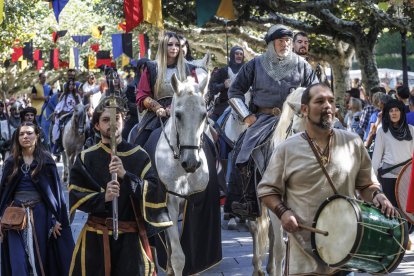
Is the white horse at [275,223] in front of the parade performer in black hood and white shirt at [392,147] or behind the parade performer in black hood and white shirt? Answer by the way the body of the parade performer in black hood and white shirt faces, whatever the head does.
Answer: in front

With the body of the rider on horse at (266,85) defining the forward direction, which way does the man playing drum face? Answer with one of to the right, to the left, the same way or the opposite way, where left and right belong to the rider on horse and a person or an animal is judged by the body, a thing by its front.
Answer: the same way

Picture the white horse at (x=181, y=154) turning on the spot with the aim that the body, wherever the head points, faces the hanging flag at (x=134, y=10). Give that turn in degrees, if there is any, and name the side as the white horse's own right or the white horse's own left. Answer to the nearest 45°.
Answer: approximately 180°

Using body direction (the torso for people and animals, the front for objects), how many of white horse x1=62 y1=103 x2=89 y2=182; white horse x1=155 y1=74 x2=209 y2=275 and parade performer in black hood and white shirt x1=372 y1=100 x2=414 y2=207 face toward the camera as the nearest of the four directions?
3

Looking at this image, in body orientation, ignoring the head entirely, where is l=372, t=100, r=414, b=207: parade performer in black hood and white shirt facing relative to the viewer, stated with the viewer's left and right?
facing the viewer

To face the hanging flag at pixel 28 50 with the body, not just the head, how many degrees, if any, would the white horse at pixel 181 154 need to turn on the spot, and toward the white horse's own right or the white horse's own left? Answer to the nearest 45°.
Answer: approximately 180°

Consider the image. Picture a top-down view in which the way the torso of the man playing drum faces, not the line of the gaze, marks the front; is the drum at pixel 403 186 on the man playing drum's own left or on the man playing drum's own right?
on the man playing drum's own left

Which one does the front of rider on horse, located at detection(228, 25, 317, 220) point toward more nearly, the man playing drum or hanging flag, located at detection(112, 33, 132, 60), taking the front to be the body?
the man playing drum

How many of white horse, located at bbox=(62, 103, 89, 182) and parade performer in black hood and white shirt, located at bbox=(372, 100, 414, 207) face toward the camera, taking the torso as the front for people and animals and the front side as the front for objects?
2

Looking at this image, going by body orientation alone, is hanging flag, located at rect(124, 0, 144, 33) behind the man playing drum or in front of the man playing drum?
behind

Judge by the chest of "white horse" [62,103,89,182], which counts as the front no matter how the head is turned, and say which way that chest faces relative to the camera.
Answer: toward the camera

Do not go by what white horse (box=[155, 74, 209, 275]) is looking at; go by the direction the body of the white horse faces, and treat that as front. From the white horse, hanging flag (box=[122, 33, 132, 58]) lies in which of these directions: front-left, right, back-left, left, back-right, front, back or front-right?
back

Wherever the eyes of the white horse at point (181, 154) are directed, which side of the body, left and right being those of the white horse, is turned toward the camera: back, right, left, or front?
front

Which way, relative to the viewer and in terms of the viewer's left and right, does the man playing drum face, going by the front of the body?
facing the viewer and to the right of the viewer

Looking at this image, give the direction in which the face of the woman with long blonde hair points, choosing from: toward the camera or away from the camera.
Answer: toward the camera
